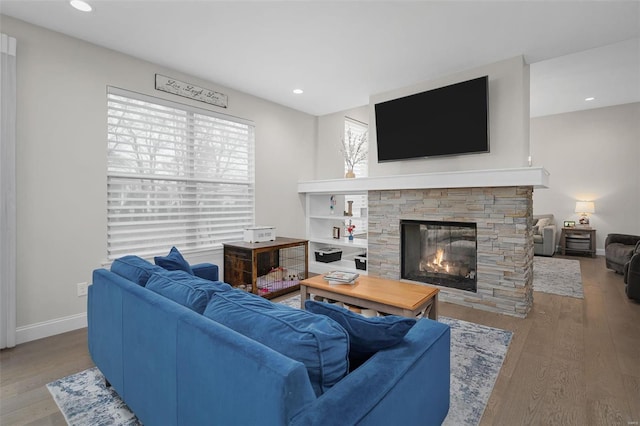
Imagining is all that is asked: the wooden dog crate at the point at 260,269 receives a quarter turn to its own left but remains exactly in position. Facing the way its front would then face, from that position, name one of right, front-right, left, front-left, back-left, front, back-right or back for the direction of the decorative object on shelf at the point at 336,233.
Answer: front

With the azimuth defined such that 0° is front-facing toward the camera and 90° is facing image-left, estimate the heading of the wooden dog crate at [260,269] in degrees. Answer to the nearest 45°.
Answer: approximately 315°

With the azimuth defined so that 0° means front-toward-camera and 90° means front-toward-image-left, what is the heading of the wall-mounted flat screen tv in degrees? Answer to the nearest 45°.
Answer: approximately 45°

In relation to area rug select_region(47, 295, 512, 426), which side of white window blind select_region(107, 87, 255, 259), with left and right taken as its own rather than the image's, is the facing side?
front

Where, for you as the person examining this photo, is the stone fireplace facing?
facing the viewer and to the left of the viewer

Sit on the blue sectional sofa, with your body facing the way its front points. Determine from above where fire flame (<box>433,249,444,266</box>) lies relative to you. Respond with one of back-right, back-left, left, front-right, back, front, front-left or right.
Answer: front

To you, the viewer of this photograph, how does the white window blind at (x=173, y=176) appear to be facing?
facing the viewer and to the right of the viewer

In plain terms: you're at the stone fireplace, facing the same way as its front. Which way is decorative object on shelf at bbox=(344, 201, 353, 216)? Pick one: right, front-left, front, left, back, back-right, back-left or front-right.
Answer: right

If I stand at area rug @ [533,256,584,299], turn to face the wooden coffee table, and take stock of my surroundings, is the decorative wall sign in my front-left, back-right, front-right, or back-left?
front-right

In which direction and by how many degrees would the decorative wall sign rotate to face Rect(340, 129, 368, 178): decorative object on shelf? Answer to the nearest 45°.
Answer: approximately 45° to its left

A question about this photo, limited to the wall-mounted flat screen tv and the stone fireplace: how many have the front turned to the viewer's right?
0

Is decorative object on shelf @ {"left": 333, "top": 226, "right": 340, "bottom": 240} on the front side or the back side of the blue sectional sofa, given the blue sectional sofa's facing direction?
on the front side

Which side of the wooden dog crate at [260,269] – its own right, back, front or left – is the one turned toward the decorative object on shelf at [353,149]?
left

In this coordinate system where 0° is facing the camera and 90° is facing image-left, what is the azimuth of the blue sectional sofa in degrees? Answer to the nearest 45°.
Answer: approximately 225°
